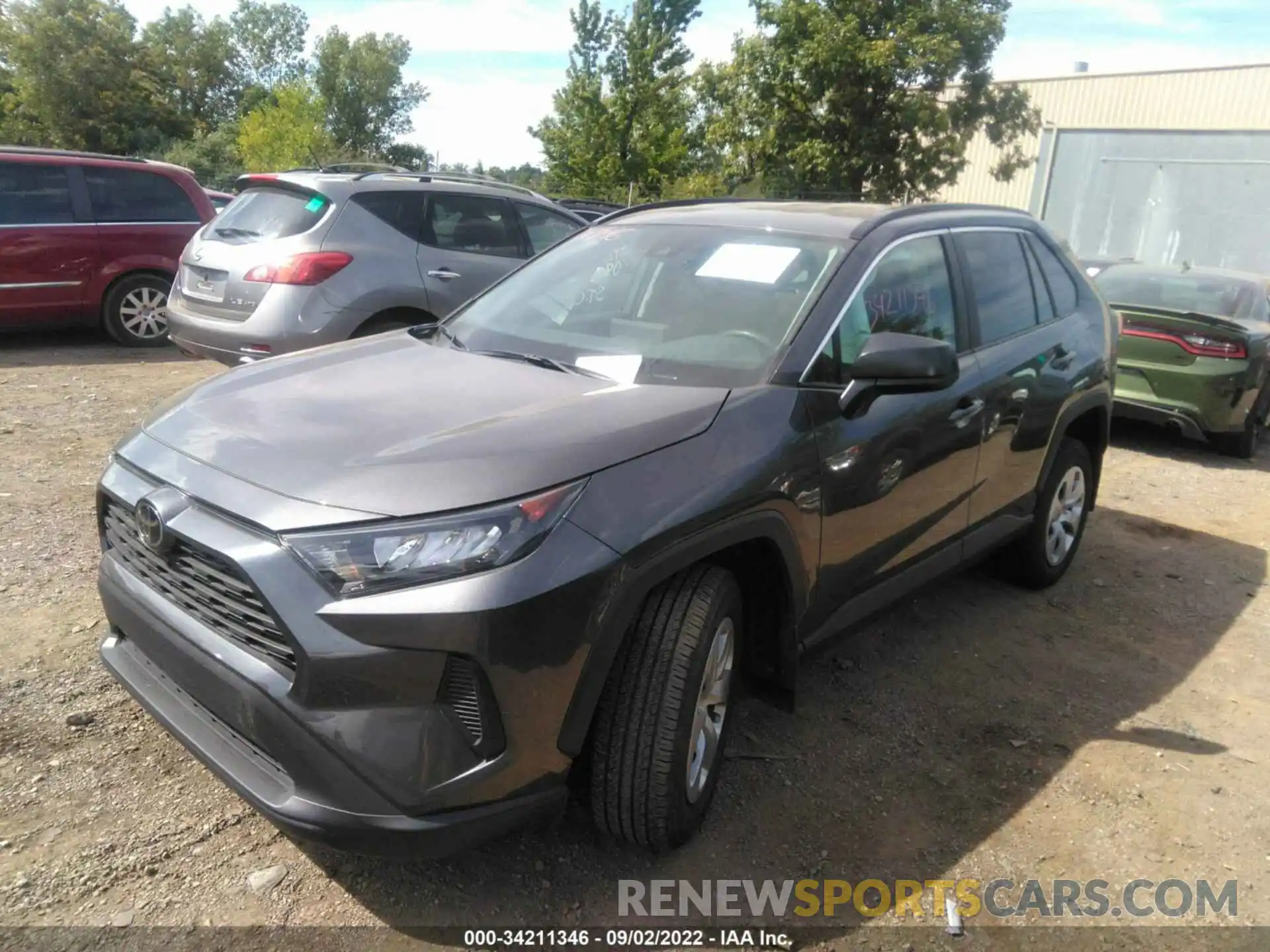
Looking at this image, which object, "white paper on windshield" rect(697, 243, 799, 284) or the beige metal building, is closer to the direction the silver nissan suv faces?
the beige metal building

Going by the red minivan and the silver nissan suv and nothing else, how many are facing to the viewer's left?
1

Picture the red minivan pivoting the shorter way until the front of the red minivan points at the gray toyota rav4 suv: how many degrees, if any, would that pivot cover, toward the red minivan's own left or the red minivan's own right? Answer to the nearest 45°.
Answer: approximately 90° to the red minivan's own left

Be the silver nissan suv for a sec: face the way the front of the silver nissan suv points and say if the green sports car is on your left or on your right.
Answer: on your right

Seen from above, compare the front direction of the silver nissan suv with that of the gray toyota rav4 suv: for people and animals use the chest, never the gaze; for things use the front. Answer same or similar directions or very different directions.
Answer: very different directions

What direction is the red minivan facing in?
to the viewer's left

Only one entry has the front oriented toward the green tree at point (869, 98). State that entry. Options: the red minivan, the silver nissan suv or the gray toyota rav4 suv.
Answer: the silver nissan suv

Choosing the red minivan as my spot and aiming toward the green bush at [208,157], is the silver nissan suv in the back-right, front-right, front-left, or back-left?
back-right

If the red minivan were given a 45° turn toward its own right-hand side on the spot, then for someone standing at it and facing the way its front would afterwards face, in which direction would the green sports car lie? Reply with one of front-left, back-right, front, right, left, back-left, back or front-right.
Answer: back

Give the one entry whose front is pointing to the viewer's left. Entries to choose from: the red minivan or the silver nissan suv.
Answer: the red minivan

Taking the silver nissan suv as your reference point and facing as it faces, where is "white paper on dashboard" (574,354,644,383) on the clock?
The white paper on dashboard is roughly at 4 o'clock from the silver nissan suv.

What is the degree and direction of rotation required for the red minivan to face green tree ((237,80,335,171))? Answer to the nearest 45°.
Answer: approximately 90° to its right

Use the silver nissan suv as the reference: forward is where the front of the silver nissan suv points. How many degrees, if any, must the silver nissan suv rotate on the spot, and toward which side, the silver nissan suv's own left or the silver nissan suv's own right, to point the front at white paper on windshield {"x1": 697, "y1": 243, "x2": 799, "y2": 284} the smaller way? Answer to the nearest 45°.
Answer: approximately 90° to the silver nissan suv's own right

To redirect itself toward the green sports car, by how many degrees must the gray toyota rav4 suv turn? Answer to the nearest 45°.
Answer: approximately 180°

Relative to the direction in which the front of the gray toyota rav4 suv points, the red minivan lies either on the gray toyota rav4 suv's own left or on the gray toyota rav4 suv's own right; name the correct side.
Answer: on the gray toyota rav4 suv's own right
